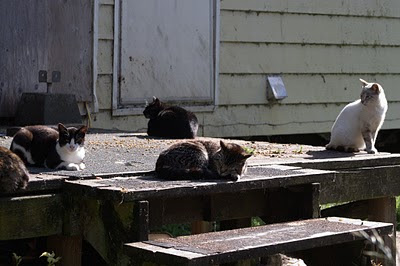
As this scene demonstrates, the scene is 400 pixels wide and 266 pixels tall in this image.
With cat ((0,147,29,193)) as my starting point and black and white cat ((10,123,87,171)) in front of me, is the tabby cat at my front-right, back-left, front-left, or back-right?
front-right

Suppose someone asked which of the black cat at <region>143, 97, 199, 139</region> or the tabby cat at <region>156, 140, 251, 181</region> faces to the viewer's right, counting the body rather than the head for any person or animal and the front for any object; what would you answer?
the tabby cat

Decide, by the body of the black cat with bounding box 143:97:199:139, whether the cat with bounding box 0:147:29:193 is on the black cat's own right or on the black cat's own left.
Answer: on the black cat's own left

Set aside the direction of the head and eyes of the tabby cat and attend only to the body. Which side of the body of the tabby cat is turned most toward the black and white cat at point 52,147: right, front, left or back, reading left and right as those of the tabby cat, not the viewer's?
back

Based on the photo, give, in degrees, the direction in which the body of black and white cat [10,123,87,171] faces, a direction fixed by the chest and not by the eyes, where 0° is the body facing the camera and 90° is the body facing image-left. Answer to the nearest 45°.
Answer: approximately 315°

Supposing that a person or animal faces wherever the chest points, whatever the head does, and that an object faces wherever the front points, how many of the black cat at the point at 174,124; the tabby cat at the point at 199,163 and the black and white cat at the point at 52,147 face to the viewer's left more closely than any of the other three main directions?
1

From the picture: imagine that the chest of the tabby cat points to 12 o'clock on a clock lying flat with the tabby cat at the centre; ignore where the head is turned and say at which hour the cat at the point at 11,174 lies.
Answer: The cat is roughly at 5 o'clock from the tabby cat.

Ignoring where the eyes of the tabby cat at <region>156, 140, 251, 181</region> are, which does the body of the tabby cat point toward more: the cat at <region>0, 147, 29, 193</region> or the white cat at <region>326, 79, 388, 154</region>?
the white cat

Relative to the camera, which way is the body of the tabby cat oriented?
to the viewer's right

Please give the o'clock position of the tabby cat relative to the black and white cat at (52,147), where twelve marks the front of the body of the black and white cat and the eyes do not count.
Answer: The tabby cat is roughly at 11 o'clock from the black and white cat.

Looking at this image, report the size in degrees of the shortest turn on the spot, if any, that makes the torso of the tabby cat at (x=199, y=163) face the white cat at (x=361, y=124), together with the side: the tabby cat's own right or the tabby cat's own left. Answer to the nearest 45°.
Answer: approximately 45° to the tabby cat's own left

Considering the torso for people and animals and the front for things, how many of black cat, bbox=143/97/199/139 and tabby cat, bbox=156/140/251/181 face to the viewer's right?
1

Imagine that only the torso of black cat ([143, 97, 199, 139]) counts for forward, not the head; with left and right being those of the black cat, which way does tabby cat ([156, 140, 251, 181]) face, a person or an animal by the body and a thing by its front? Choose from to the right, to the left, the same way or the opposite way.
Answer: the opposite way

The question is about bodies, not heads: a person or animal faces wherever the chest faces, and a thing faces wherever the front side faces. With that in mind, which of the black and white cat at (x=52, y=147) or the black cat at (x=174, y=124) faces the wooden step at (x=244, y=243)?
the black and white cat

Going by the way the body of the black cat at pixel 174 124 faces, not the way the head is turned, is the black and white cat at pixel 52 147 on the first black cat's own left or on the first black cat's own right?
on the first black cat's own left

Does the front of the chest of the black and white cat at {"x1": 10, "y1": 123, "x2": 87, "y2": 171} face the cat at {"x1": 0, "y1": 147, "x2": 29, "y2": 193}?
no

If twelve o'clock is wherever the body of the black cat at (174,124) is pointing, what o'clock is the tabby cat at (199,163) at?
The tabby cat is roughly at 9 o'clock from the black cat.

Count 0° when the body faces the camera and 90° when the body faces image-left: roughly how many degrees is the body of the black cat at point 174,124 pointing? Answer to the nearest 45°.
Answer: approximately 90°
